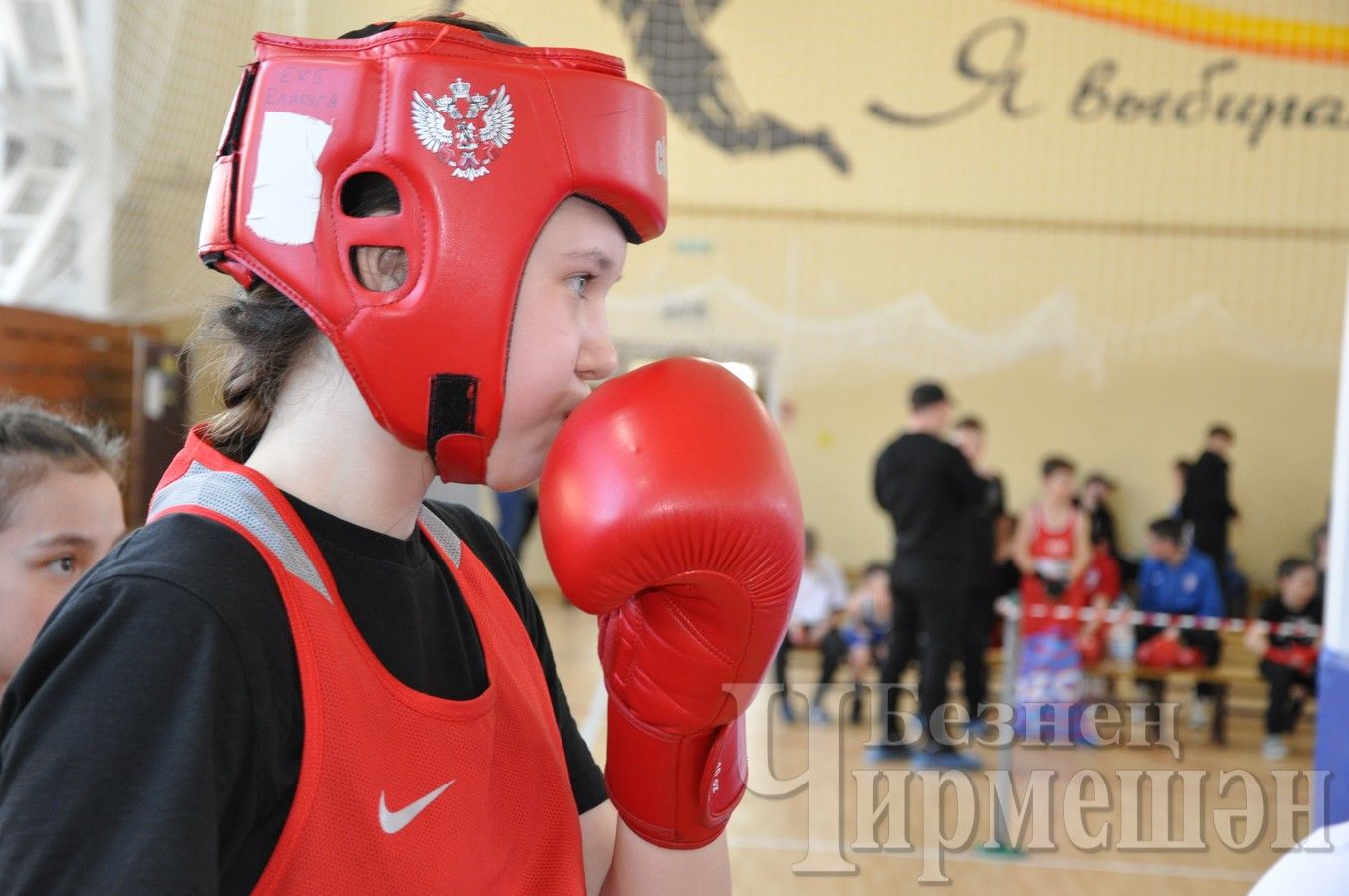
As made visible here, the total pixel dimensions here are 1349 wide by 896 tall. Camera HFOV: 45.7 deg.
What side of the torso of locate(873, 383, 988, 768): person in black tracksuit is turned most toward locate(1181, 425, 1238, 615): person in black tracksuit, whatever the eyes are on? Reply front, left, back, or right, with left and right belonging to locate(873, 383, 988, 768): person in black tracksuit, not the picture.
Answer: front

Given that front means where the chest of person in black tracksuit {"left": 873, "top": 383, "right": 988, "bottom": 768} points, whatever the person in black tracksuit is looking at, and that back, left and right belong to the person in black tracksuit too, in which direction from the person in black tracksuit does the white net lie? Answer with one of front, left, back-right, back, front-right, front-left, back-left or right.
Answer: back-left

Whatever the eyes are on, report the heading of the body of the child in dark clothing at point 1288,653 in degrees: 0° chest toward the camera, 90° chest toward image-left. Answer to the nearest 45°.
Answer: approximately 45°

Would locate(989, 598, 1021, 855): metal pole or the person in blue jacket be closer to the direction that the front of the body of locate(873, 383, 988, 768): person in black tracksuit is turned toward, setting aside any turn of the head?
the person in blue jacket

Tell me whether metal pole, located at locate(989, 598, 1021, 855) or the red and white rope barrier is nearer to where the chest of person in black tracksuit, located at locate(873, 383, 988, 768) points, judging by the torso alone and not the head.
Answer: the red and white rope barrier

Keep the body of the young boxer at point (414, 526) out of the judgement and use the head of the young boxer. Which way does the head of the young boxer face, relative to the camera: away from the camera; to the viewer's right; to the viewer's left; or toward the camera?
to the viewer's right

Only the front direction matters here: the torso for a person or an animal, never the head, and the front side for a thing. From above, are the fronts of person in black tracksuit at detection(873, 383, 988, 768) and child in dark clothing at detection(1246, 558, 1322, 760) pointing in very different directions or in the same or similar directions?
very different directions

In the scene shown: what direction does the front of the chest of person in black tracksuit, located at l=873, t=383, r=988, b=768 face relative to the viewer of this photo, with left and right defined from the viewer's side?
facing away from the viewer and to the right of the viewer

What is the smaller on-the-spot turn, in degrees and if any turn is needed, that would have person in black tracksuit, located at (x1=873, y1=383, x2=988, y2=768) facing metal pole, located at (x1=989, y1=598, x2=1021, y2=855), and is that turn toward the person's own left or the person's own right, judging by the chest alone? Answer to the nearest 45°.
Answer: approximately 135° to the person's own right

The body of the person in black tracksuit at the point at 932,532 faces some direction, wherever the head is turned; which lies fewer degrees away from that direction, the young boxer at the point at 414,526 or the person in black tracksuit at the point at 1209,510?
the person in black tracksuit

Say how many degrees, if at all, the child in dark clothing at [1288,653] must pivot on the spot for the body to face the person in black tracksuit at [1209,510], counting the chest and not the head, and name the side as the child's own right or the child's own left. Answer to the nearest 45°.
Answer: approximately 135° to the child's own right

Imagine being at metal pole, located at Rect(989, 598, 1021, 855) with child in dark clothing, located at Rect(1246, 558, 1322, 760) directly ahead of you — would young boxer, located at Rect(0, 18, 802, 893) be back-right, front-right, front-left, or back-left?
back-right

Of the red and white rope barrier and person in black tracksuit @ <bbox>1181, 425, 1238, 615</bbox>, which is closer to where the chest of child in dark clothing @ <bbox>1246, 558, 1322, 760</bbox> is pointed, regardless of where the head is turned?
the red and white rope barrier
